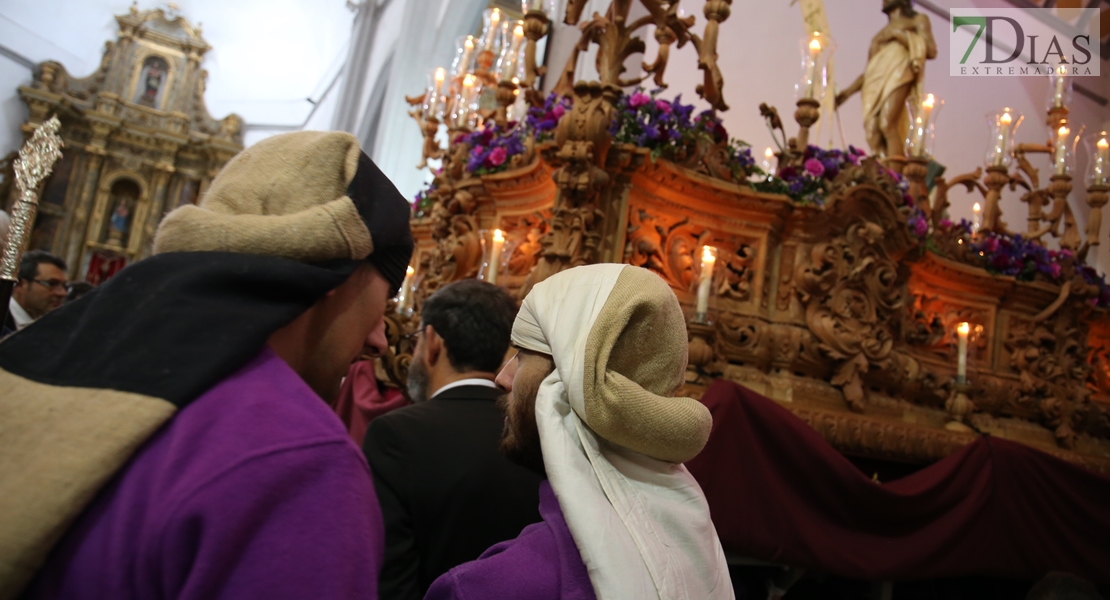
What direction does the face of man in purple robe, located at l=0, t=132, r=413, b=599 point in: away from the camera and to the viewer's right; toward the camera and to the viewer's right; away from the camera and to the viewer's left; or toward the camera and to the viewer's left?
away from the camera and to the viewer's right

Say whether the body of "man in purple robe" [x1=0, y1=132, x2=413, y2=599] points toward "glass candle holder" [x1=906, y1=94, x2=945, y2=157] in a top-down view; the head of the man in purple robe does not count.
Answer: yes

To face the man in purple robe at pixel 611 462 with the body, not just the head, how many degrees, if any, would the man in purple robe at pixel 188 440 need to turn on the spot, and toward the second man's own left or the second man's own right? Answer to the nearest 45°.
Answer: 0° — they already face them

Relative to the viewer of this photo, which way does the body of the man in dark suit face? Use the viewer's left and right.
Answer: facing away from the viewer and to the left of the viewer

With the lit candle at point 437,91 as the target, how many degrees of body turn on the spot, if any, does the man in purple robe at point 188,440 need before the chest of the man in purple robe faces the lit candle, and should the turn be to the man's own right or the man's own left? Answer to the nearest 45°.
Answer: approximately 45° to the man's own left

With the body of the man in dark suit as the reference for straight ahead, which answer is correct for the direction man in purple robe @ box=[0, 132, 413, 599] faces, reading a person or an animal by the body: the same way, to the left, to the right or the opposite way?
to the right

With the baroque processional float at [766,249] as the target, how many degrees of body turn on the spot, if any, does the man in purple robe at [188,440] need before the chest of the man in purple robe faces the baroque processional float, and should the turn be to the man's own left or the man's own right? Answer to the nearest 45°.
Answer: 0° — they already face it

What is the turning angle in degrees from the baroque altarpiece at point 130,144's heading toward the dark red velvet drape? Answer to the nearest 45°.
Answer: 0° — it already faces it

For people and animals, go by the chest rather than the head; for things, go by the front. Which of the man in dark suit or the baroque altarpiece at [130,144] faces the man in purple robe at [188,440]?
the baroque altarpiece

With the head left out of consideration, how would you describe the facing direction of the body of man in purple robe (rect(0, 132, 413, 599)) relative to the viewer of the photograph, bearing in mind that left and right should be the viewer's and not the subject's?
facing away from the viewer and to the right of the viewer
